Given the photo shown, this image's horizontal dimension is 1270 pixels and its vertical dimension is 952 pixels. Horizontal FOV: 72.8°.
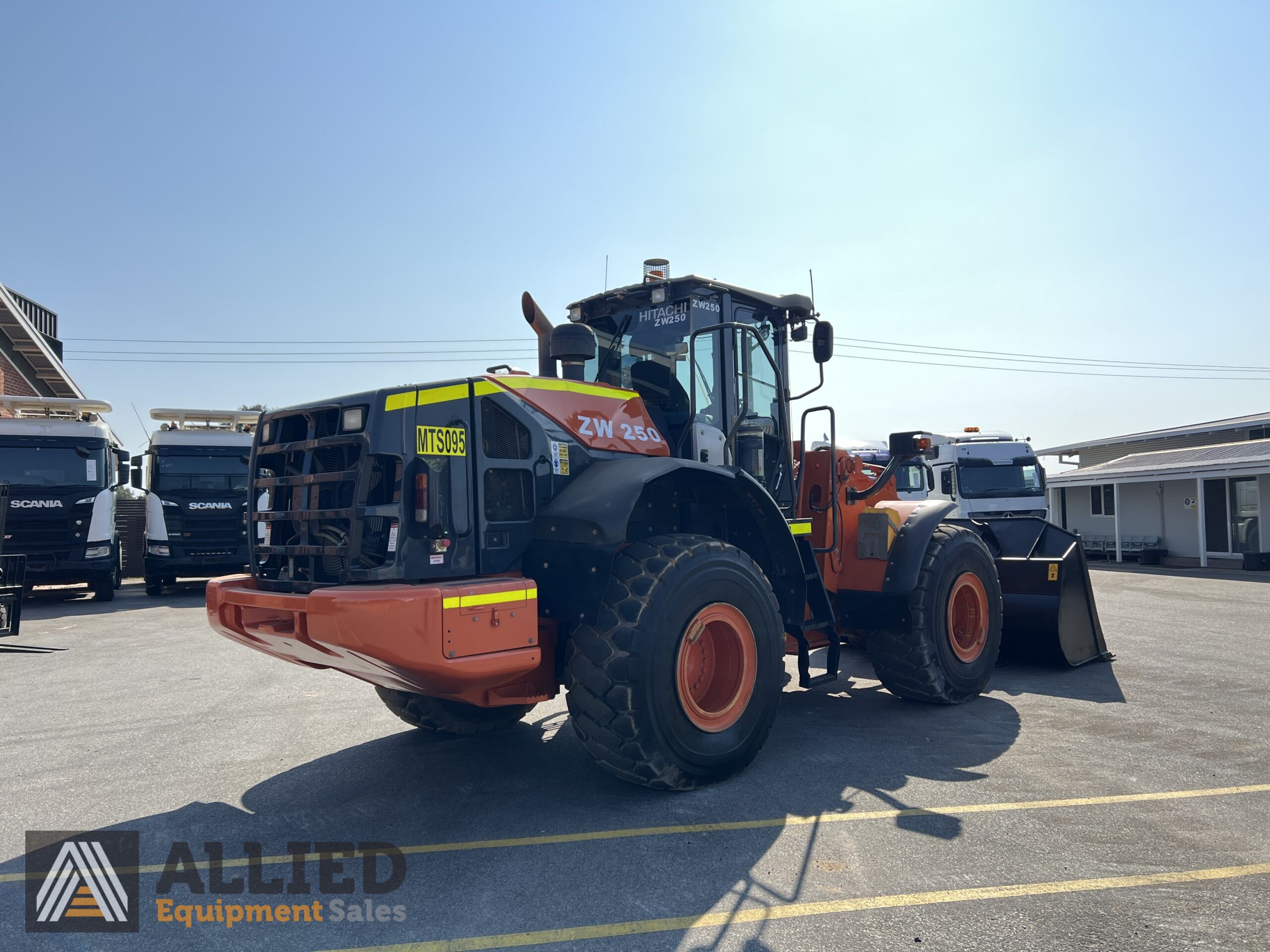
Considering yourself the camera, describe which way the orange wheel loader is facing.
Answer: facing away from the viewer and to the right of the viewer

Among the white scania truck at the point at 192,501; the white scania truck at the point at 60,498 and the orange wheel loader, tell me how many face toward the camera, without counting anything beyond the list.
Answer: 2

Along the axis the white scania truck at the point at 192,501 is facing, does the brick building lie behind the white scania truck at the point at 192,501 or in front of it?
behind

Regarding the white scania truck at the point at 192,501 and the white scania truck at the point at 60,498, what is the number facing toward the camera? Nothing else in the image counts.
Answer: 2

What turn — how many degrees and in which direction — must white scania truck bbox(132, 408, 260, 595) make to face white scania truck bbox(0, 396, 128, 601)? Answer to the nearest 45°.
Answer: approximately 90° to its right

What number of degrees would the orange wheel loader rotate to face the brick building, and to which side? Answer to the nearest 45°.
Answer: approximately 90° to its left

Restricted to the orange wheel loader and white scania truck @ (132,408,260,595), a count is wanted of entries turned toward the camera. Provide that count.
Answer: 1

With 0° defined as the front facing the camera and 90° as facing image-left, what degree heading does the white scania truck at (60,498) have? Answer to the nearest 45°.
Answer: approximately 0°
